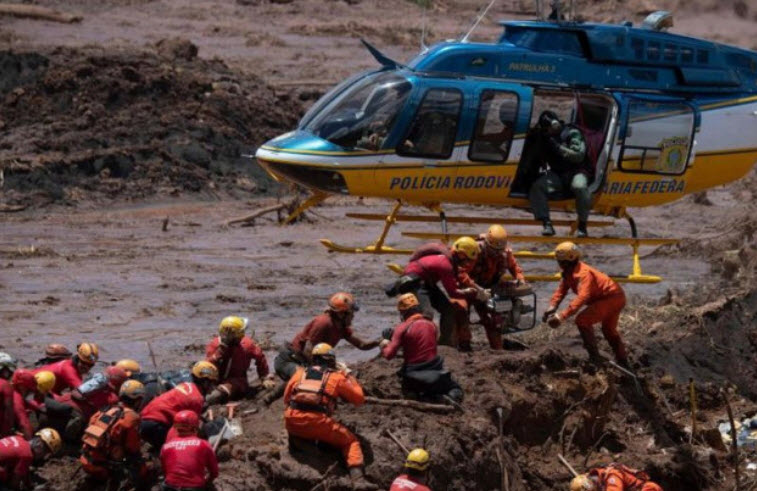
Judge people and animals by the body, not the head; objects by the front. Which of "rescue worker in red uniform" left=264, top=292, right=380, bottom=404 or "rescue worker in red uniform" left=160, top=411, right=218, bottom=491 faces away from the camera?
"rescue worker in red uniform" left=160, top=411, right=218, bottom=491

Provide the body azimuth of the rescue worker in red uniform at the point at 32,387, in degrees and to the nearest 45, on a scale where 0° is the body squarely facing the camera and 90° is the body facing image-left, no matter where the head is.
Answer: approximately 270°

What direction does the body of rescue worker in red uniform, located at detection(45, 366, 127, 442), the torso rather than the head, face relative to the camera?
to the viewer's right

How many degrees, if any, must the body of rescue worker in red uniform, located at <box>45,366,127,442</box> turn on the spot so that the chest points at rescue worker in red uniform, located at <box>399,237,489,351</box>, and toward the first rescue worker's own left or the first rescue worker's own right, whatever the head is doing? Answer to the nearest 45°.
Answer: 0° — they already face them

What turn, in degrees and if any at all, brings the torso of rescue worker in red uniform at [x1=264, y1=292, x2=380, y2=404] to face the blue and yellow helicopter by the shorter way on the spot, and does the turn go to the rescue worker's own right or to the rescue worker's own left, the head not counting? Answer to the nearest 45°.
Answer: approximately 45° to the rescue worker's own left

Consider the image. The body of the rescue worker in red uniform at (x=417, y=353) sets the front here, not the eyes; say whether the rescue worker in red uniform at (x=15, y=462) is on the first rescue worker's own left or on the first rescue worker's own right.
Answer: on the first rescue worker's own left

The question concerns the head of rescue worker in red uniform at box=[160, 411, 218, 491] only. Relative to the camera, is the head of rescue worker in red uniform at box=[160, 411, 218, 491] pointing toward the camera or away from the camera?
away from the camera

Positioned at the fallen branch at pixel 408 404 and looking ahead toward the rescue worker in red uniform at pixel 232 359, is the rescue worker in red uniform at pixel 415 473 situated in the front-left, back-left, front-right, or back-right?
back-left

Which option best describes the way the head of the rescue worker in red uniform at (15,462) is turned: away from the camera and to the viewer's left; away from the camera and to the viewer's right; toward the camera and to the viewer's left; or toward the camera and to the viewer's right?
away from the camera and to the viewer's right

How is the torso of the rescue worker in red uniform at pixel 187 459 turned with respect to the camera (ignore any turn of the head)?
away from the camera
